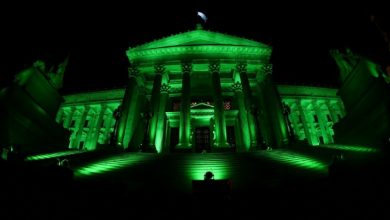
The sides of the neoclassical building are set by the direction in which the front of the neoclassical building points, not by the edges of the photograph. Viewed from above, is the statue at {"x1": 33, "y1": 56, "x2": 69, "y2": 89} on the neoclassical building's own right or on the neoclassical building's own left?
on the neoclassical building's own right

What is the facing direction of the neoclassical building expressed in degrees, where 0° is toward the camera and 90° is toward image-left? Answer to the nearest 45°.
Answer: approximately 0°
